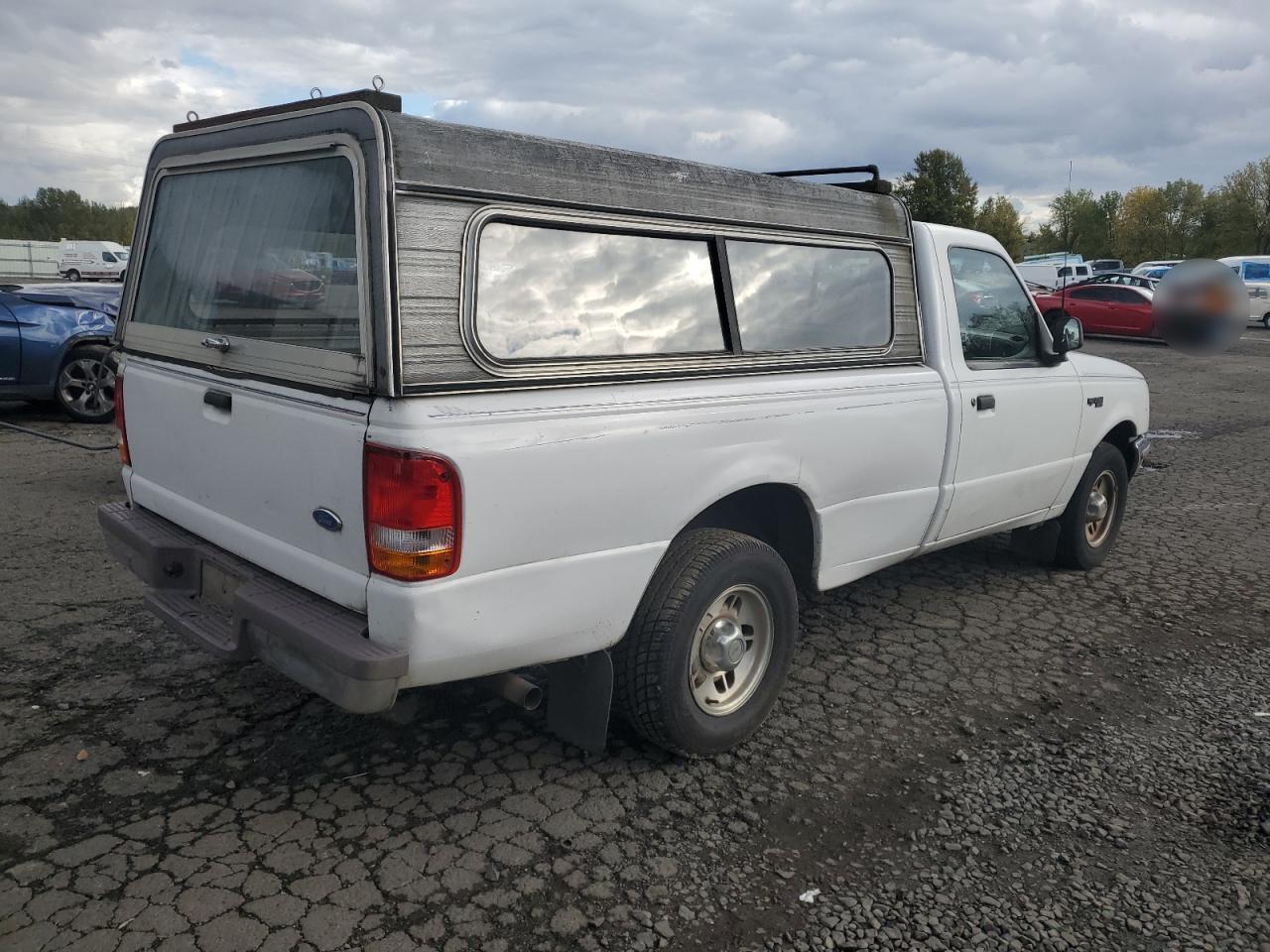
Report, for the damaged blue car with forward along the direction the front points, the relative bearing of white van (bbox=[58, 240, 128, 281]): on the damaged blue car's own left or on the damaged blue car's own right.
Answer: on the damaged blue car's own left

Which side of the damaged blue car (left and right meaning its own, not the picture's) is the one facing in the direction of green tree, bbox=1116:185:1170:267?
left

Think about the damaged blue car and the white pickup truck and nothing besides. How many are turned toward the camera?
0

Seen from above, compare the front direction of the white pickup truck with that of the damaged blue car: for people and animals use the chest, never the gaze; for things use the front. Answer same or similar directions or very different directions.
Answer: same or similar directions

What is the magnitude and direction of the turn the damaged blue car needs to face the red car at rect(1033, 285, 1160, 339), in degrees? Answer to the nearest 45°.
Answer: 0° — it already faces it

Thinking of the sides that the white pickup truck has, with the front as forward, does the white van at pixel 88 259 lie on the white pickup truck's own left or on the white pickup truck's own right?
on the white pickup truck's own left

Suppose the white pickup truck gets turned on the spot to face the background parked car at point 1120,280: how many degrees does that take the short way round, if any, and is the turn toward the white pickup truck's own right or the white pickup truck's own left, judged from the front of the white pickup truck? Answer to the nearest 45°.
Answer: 0° — it already faces it

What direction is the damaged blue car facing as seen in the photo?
to the viewer's right

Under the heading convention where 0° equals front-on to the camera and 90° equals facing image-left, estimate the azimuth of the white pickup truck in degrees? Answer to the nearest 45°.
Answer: approximately 225°
